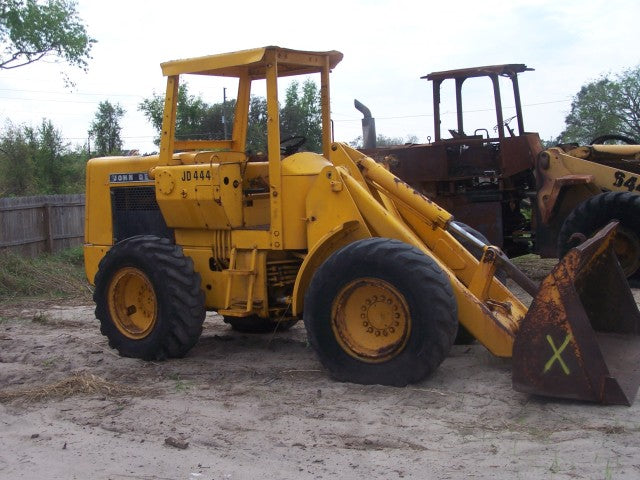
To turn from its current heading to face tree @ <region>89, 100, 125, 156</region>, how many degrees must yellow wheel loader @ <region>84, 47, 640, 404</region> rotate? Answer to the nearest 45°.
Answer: approximately 135° to its left

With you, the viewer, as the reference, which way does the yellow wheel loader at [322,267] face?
facing the viewer and to the right of the viewer

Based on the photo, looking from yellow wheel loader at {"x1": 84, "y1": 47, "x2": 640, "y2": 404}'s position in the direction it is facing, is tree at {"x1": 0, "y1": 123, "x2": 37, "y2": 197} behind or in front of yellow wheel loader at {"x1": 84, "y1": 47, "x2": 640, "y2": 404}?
behind

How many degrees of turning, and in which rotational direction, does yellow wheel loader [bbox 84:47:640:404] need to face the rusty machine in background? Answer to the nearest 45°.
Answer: approximately 90° to its left

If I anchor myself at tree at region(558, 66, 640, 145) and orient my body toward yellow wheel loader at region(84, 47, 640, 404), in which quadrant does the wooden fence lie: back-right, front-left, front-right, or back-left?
front-right

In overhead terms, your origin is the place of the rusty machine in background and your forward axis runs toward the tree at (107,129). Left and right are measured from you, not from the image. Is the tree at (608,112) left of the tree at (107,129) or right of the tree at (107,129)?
right

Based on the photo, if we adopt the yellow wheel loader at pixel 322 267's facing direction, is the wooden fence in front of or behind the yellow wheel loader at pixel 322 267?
behind
